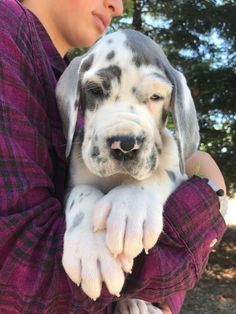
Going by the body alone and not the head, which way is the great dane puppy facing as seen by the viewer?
toward the camera
